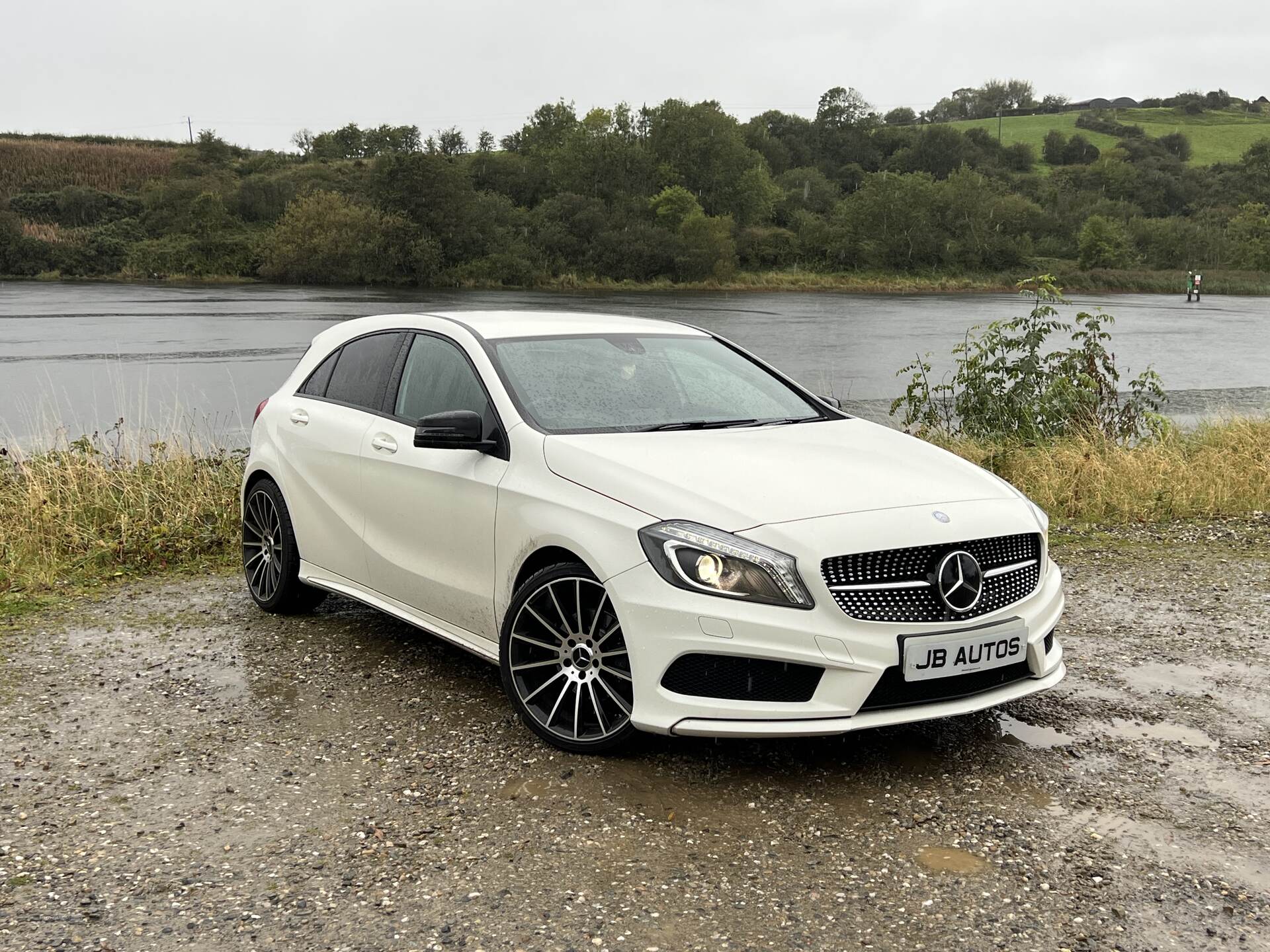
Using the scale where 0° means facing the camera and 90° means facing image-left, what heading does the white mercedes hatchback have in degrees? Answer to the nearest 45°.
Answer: approximately 315°

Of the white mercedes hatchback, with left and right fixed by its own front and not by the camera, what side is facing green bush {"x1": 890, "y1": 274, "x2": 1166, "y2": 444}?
left
